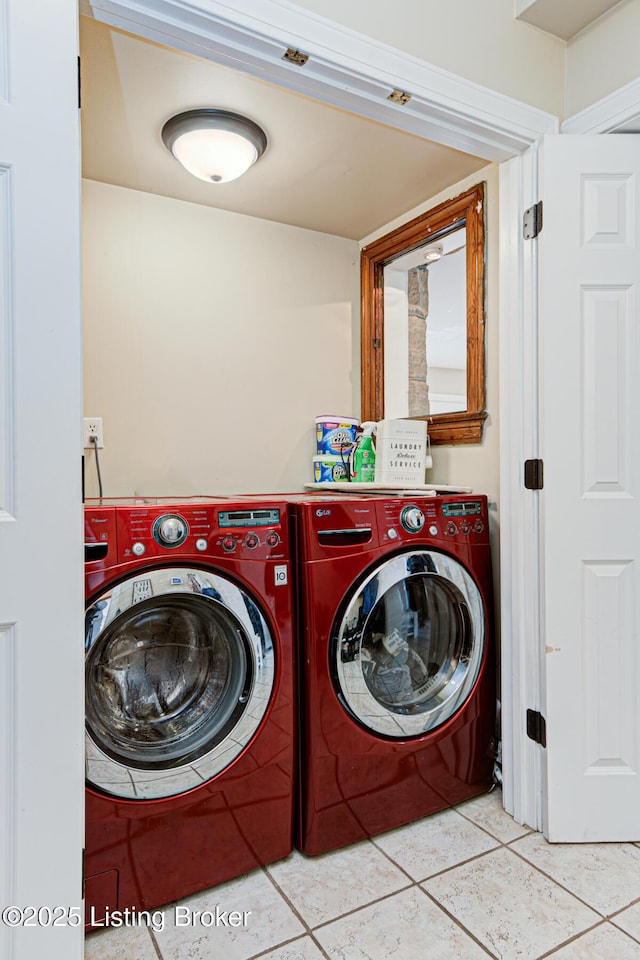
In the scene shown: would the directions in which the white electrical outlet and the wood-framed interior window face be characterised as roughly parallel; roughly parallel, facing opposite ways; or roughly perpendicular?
roughly perpendicular

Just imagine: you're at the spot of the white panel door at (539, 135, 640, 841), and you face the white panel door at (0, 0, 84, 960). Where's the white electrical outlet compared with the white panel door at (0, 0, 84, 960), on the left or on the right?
right

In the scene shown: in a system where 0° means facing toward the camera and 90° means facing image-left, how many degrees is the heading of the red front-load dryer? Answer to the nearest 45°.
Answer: approximately 315°

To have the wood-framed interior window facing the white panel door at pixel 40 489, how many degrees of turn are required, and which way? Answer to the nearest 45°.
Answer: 0° — it already faces it

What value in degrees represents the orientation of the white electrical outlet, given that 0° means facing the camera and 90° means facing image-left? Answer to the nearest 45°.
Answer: approximately 0°

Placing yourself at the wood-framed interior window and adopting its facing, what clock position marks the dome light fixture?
The dome light fixture is roughly at 12 o'clock from the wood-framed interior window.

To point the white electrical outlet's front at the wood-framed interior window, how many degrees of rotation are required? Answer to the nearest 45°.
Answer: approximately 90° to its left

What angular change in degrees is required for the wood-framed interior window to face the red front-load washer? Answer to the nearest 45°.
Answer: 0° — it already faces it

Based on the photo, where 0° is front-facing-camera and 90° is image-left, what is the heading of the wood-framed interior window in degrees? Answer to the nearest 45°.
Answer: approximately 45°
